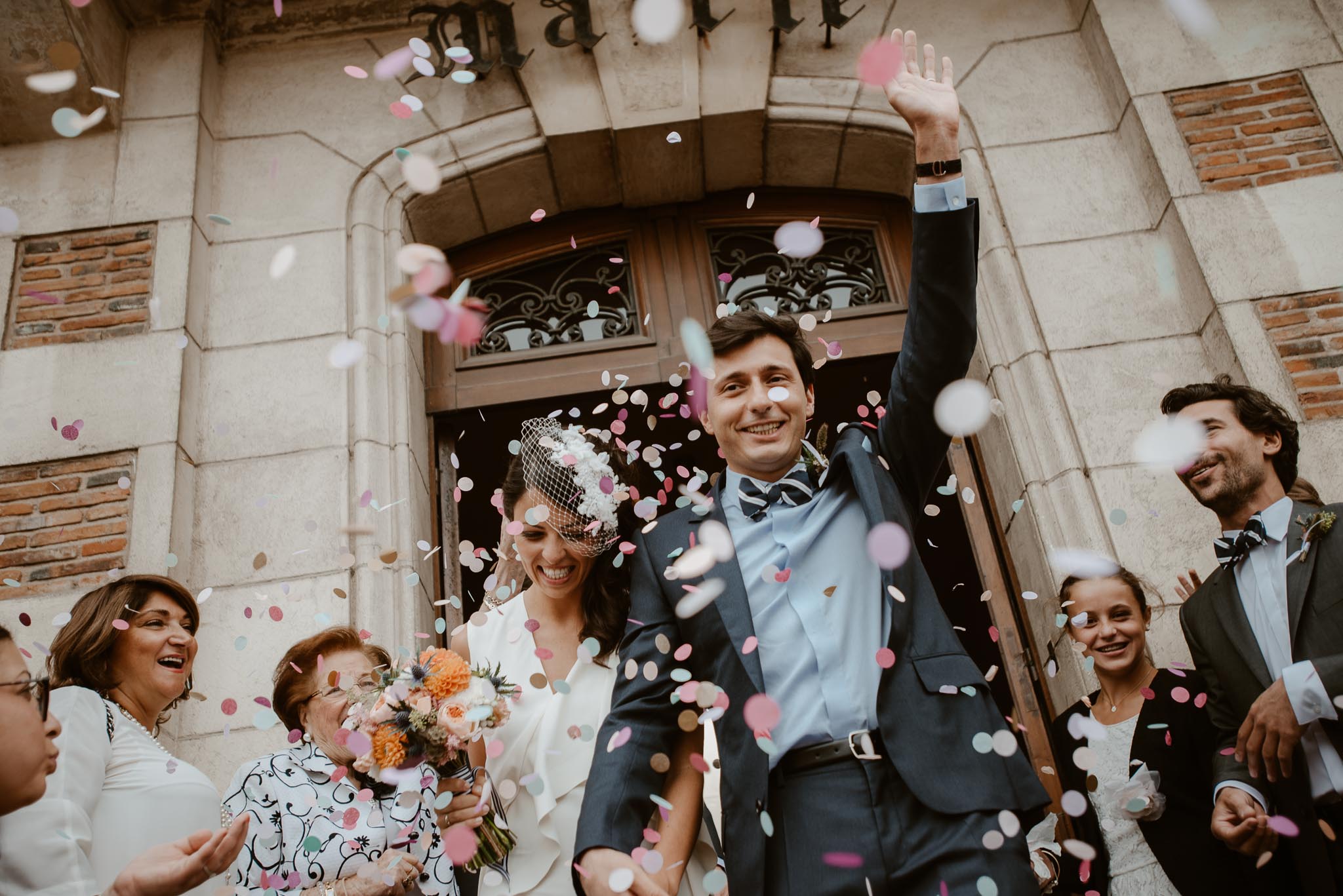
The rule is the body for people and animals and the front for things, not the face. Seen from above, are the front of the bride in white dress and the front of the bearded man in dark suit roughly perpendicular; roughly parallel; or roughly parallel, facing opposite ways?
roughly perpendicular

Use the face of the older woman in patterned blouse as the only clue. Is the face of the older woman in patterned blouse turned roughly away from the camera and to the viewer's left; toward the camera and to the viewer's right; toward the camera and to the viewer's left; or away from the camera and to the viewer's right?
toward the camera and to the viewer's right
